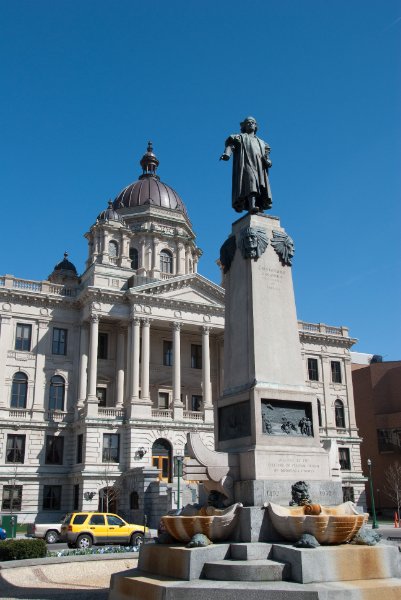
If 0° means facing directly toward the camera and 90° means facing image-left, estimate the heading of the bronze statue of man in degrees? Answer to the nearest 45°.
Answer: approximately 0°
